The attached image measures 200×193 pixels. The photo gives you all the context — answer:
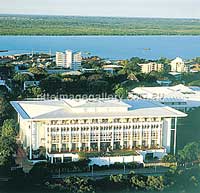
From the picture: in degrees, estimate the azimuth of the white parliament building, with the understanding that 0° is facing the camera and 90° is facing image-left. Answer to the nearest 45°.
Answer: approximately 0°

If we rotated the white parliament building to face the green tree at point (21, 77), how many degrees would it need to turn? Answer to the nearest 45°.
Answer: approximately 180°

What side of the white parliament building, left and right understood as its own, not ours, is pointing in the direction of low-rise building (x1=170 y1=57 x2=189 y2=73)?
back

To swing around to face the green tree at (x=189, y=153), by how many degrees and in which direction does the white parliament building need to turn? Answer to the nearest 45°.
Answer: approximately 90° to its left

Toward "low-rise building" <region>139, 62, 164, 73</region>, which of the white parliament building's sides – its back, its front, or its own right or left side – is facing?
back

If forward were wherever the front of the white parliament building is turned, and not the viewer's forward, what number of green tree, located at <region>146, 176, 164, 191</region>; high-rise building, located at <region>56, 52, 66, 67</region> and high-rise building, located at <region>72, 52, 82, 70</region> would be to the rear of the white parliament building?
2

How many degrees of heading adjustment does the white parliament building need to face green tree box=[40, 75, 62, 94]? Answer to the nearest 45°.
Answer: approximately 180°

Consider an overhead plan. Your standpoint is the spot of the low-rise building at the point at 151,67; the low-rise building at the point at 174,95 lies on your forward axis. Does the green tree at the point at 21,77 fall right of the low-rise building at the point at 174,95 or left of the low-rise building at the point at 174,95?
right

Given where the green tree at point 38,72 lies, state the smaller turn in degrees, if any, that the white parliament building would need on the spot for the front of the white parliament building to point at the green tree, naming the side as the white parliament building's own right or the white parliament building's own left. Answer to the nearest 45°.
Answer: approximately 180°

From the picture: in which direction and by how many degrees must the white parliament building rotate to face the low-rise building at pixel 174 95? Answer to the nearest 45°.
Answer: approximately 135° to its left

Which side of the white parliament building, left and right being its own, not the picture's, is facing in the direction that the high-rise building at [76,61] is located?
back

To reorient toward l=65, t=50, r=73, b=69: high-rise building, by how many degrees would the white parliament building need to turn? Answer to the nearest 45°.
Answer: approximately 180°
